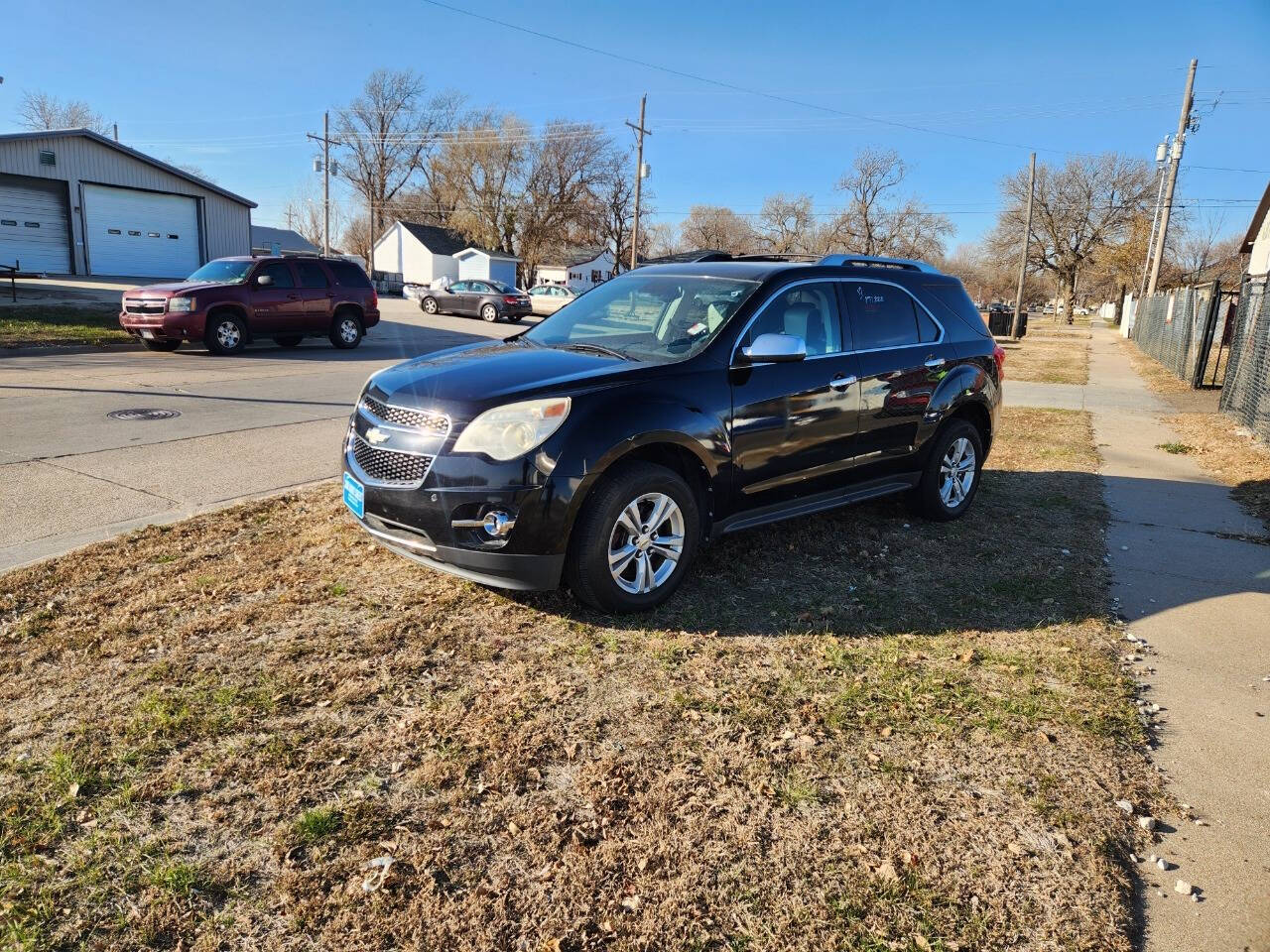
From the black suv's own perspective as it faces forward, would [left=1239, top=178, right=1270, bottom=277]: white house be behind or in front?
behind

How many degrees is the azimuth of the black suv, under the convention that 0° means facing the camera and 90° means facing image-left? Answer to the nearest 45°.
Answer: approximately 45°

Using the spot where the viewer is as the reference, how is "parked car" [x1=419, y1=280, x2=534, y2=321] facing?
facing away from the viewer and to the left of the viewer

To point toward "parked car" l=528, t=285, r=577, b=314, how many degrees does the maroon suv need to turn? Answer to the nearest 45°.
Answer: approximately 180°

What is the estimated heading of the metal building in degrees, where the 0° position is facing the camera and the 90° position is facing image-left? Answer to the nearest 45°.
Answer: approximately 315°

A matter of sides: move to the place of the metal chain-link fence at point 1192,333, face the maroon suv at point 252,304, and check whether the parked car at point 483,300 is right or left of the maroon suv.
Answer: right

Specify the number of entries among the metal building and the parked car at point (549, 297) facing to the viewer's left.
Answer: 1

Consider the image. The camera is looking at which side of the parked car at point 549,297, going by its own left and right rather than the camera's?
left
